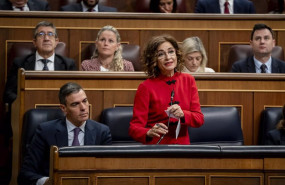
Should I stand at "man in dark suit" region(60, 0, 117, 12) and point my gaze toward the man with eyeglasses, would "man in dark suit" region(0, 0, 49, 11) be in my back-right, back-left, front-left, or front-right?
front-right

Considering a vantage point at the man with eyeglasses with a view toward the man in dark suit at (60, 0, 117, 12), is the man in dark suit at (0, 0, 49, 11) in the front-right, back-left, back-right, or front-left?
front-left

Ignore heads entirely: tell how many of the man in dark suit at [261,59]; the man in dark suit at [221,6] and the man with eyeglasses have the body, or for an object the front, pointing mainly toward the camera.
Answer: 3

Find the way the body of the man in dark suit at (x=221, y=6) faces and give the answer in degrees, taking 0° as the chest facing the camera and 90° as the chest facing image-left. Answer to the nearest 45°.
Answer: approximately 0°

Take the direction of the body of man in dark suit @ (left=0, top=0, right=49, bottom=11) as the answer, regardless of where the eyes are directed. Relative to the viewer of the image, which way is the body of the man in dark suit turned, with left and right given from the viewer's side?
facing the viewer

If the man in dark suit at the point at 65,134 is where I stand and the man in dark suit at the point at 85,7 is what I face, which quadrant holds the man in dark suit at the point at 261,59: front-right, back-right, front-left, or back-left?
front-right

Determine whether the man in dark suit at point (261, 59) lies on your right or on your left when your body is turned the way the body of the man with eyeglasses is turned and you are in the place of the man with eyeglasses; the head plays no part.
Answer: on your left

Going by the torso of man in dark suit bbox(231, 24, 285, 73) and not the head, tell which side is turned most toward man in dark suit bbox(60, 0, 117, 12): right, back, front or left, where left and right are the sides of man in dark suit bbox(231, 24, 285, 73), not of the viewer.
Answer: right

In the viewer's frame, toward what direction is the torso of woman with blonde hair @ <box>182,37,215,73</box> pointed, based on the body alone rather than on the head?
toward the camera

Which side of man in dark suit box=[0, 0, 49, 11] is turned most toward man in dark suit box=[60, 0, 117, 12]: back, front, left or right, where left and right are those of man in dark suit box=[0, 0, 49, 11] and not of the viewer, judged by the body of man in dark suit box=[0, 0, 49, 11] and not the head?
left

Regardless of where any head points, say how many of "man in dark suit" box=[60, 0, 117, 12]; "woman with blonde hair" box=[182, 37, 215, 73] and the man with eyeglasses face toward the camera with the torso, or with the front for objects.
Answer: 3

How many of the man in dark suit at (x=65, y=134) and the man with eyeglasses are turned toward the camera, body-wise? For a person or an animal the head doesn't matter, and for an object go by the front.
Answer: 2
